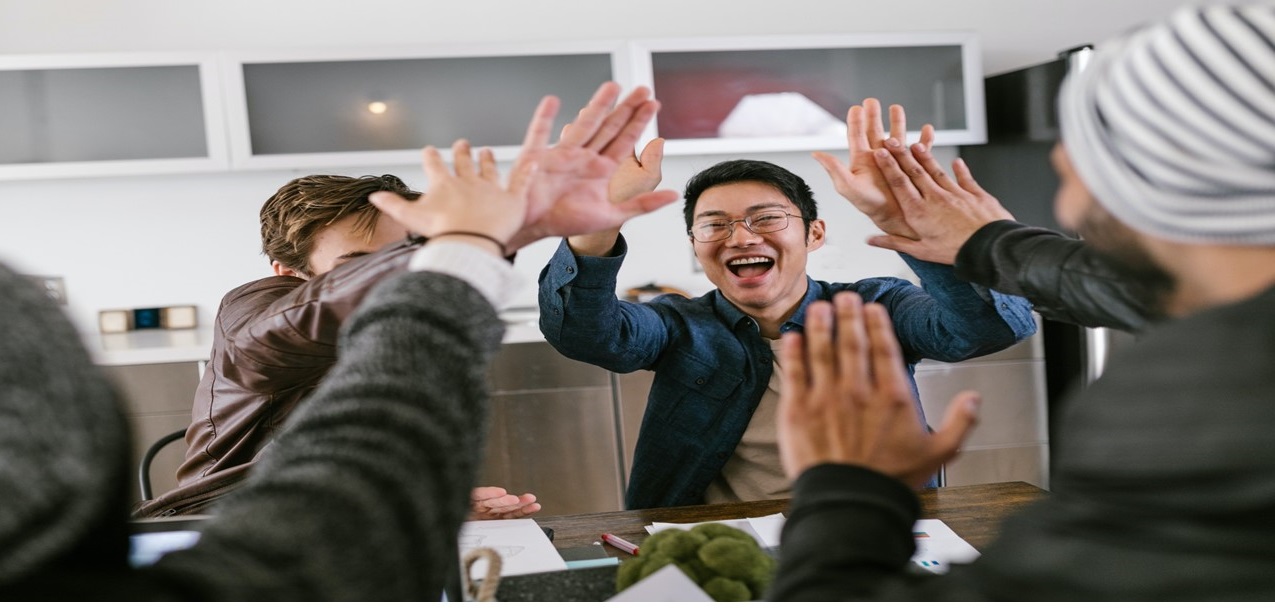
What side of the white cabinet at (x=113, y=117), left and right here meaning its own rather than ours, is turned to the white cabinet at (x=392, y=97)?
left

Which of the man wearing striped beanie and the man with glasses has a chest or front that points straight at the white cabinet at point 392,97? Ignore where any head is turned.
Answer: the man wearing striped beanie

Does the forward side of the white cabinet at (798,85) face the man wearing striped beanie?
yes

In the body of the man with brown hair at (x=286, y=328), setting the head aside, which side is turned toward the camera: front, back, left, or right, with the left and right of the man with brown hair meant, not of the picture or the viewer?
right

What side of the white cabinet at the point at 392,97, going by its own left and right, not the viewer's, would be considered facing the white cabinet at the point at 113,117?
right

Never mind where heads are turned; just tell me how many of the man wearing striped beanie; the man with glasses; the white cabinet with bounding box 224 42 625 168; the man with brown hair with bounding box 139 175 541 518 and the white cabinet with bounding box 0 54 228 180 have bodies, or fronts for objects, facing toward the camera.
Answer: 3

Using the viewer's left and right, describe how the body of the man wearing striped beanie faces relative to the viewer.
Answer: facing away from the viewer and to the left of the viewer

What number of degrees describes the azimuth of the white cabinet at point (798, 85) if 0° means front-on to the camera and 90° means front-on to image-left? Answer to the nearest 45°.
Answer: approximately 0°

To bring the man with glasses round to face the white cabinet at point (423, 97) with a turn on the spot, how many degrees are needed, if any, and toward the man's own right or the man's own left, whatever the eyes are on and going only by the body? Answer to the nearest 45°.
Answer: approximately 135° to the man's own right

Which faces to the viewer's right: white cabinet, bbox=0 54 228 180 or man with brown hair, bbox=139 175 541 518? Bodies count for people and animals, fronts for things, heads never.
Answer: the man with brown hair
